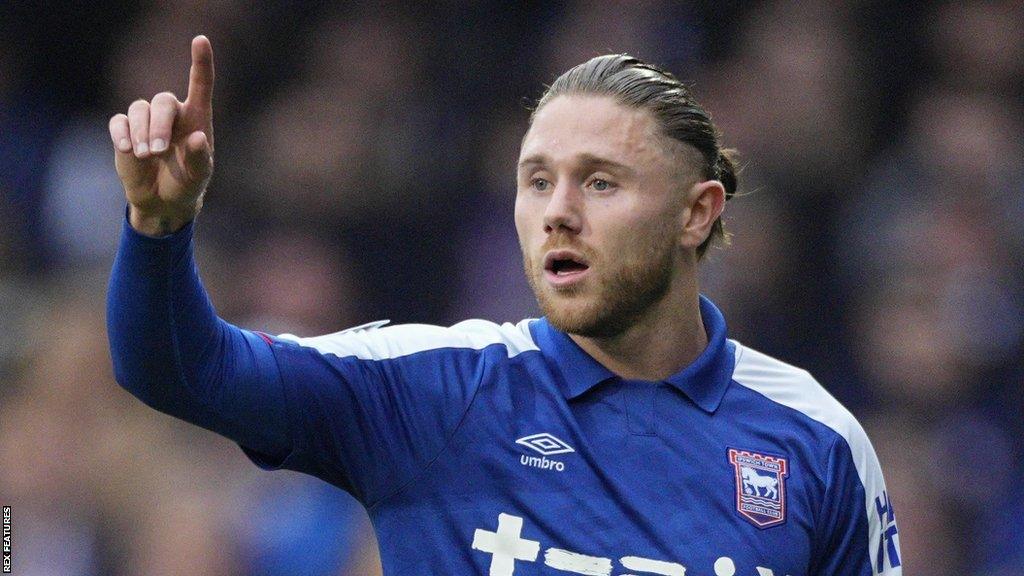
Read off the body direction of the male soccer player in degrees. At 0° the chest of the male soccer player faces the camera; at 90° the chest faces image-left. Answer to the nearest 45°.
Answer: approximately 0°

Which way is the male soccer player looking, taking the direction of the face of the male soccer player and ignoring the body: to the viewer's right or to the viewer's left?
to the viewer's left
